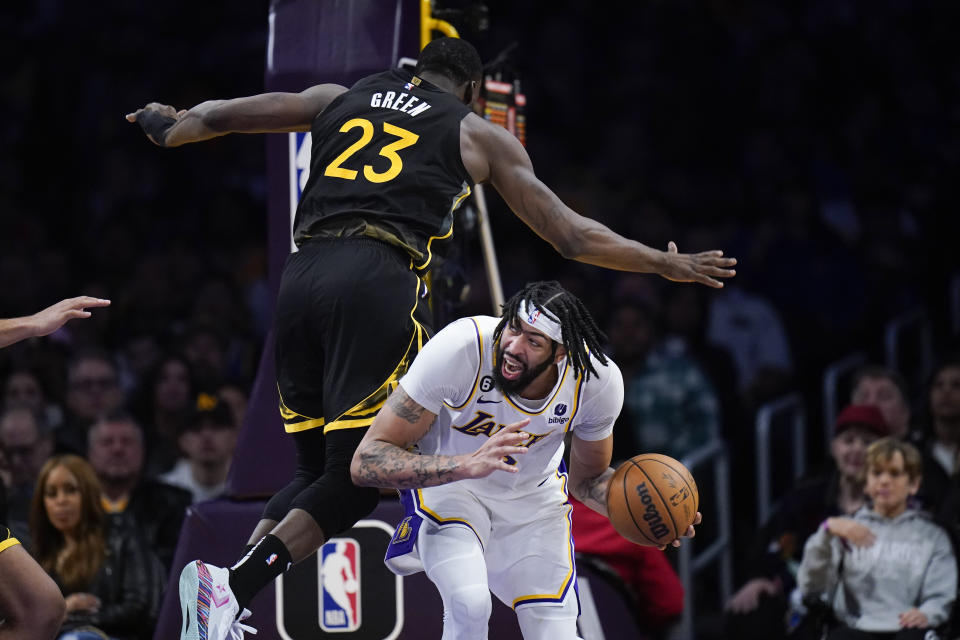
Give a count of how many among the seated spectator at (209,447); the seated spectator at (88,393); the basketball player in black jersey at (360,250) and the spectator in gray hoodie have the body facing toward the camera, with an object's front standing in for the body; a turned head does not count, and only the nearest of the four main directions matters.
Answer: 3

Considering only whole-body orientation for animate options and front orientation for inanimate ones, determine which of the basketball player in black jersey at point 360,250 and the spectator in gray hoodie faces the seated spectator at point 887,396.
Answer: the basketball player in black jersey

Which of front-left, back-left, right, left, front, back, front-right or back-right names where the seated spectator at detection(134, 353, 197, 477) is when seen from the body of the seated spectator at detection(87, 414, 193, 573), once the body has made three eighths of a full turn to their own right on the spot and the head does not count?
front-right

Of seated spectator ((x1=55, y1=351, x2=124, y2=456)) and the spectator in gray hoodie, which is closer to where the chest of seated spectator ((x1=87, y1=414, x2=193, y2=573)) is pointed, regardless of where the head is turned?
the spectator in gray hoodie

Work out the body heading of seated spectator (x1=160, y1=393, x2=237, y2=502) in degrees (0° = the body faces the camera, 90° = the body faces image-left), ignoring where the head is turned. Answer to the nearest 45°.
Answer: approximately 0°

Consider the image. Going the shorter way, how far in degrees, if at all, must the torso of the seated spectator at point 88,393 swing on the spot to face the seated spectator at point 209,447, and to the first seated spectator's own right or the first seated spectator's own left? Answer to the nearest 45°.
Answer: approximately 45° to the first seated spectator's own left

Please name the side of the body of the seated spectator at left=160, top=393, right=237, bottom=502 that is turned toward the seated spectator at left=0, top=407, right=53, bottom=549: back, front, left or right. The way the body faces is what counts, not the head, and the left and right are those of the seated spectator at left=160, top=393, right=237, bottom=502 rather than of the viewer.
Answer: right

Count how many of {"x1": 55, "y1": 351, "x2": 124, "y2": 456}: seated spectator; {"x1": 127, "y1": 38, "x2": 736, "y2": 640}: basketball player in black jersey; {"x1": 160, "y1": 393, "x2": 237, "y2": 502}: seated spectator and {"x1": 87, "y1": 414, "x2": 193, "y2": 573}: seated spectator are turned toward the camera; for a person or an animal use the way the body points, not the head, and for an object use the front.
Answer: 3

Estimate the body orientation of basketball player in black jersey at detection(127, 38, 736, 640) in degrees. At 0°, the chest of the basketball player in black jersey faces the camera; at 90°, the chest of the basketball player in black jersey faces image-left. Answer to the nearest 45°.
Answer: approximately 225°
